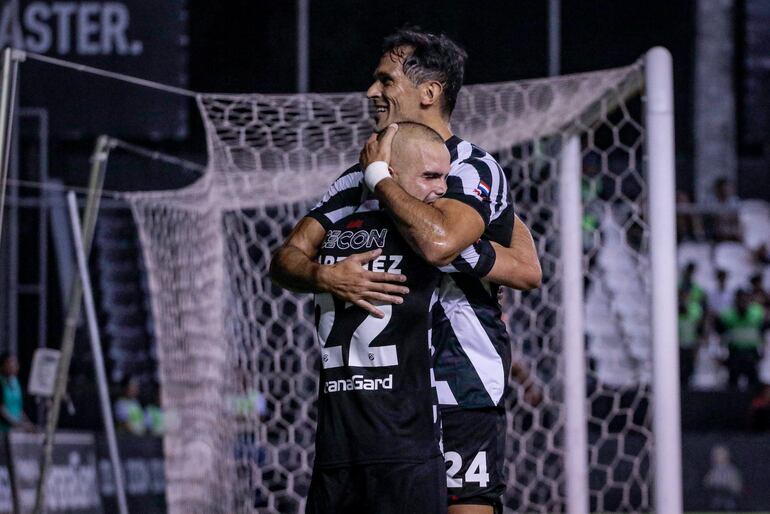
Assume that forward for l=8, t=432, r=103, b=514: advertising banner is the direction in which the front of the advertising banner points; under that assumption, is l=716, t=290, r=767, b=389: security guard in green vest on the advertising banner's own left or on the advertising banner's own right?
on the advertising banner's own left

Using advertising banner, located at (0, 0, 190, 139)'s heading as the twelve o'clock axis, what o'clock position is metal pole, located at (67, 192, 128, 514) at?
The metal pole is roughly at 12 o'clock from the advertising banner.

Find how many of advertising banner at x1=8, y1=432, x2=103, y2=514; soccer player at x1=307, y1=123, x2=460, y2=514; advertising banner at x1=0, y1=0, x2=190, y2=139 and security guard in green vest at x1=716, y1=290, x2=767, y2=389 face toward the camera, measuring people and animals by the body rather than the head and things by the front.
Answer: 3

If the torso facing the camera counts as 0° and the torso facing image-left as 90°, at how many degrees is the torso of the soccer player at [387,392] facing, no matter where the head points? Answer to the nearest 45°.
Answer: approximately 225°

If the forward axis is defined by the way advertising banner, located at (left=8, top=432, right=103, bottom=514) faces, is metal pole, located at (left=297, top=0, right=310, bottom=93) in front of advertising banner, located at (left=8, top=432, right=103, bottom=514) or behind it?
behind
